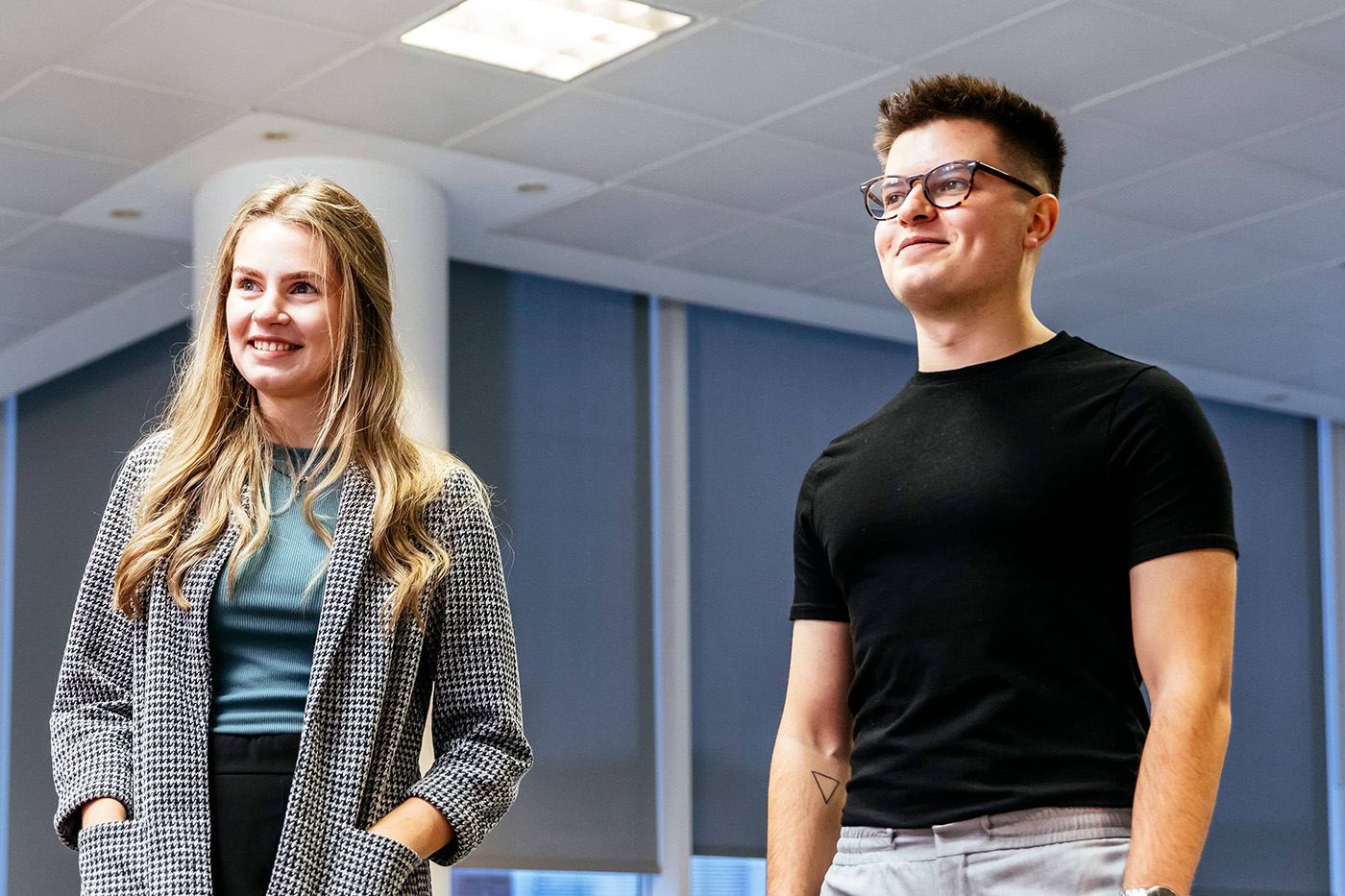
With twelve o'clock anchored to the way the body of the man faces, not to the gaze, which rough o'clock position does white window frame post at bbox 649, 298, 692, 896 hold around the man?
The white window frame post is roughly at 4 o'clock from the man.

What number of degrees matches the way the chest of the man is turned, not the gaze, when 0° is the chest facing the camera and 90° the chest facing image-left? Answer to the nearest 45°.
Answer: approximately 45°

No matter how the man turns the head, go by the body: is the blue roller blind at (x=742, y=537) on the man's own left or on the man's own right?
on the man's own right
